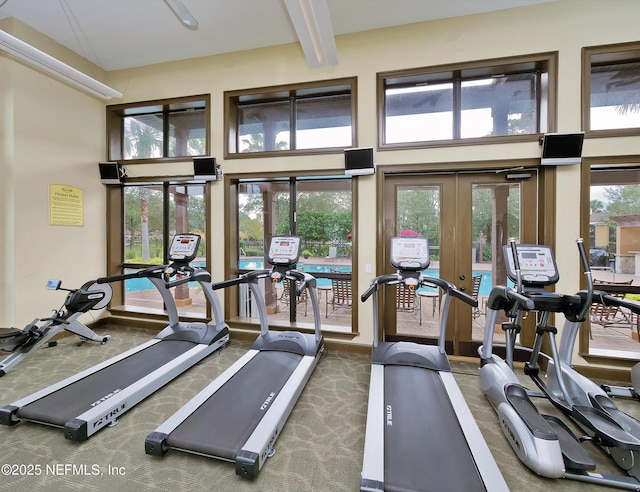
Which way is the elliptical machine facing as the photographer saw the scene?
facing away from the viewer and to the left of the viewer

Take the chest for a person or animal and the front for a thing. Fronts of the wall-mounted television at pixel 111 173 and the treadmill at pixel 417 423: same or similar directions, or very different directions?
very different directions

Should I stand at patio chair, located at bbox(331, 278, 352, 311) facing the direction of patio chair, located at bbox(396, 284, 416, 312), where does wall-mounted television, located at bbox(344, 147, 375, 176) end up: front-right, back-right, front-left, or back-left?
front-right

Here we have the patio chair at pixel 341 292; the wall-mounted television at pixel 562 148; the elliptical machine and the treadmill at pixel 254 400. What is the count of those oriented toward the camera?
1

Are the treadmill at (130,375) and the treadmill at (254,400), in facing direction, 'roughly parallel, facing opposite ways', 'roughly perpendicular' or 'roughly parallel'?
roughly parallel

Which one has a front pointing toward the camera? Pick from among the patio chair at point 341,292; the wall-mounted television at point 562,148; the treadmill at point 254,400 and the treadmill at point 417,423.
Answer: the wall-mounted television

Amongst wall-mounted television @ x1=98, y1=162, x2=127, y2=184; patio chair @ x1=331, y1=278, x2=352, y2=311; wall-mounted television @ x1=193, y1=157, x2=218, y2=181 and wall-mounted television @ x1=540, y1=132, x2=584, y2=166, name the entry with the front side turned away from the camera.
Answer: the patio chair

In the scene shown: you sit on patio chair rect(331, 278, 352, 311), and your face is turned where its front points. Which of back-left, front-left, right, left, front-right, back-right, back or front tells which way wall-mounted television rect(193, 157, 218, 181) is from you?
left

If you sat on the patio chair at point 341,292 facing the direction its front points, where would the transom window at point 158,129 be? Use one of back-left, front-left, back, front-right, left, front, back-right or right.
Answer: left

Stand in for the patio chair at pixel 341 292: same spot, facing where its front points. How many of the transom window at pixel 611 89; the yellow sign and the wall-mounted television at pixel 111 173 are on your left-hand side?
2

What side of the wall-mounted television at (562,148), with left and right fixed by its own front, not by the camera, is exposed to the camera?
front

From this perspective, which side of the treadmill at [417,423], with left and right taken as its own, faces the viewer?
back

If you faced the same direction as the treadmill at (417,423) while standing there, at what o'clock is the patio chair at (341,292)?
The patio chair is roughly at 11 o'clock from the treadmill.

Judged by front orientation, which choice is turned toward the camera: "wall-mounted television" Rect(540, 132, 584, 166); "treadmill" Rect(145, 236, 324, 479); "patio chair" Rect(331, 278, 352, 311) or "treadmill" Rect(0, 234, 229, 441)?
the wall-mounted television

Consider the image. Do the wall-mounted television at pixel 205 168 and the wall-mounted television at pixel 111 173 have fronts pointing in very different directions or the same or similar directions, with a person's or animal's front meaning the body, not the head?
same or similar directions
